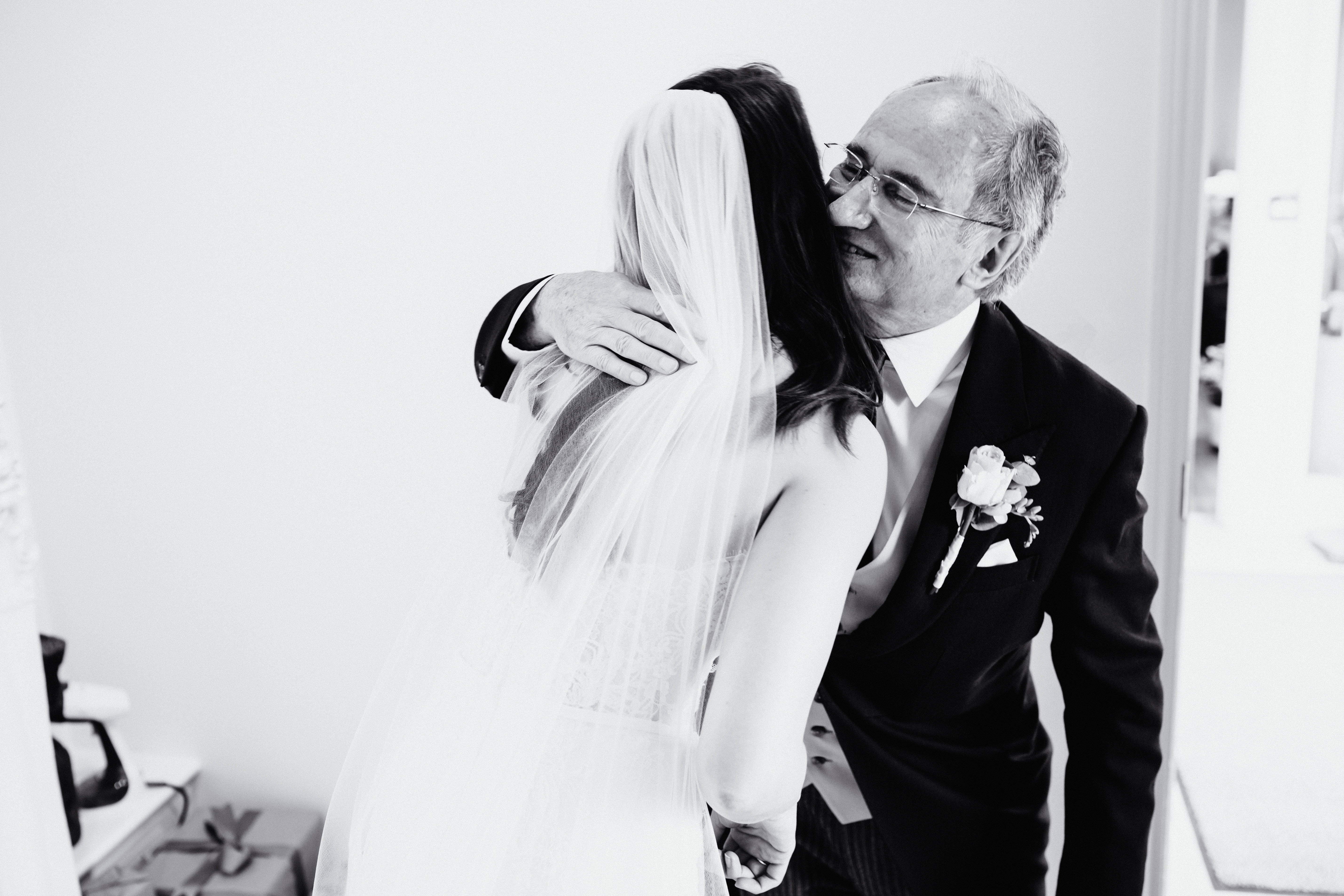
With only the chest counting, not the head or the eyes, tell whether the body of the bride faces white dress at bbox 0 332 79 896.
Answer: no

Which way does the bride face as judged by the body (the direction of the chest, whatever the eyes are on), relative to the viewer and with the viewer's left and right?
facing away from the viewer and to the right of the viewer

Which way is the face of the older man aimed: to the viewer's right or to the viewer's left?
to the viewer's left

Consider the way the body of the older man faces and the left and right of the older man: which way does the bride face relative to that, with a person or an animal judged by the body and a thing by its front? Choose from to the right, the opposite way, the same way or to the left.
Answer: the opposite way

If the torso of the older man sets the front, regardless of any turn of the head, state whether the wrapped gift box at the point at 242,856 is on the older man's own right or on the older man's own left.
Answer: on the older man's own right

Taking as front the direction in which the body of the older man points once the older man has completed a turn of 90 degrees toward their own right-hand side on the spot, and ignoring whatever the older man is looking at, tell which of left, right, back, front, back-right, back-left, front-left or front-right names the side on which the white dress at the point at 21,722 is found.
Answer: front-left

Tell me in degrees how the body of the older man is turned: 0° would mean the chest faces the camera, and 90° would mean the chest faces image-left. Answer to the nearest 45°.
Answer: approximately 45°

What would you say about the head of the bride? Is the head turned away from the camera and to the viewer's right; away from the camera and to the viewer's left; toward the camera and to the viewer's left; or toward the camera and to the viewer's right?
away from the camera and to the viewer's right

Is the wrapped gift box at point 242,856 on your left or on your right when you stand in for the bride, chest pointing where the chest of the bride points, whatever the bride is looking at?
on your left
